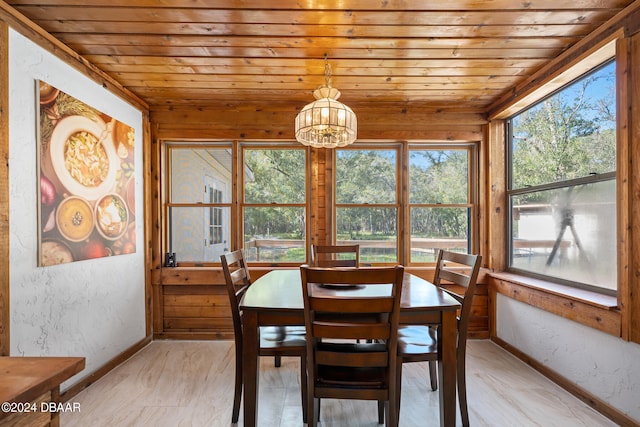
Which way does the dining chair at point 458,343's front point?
to the viewer's left

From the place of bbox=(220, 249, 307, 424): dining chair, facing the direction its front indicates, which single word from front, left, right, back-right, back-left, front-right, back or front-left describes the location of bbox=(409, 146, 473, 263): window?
front-left

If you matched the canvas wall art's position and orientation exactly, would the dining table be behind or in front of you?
in front

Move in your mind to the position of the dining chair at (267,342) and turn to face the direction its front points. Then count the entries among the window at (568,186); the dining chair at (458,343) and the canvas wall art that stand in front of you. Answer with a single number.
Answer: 2

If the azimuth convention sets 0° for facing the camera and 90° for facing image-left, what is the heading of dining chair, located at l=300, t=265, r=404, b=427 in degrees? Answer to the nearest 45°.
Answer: approximately 180°

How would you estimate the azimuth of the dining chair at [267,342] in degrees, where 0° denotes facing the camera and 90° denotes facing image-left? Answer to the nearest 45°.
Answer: approximately 270°

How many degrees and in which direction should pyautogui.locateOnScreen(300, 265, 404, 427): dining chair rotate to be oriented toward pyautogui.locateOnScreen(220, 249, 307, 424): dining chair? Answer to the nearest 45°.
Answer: approximately 45° to its left

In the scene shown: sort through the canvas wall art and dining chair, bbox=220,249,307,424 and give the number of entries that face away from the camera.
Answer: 0

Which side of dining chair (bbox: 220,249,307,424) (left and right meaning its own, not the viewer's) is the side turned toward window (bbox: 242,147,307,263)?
left

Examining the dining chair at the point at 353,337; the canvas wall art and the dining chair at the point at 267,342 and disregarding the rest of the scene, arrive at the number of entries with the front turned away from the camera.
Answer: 1

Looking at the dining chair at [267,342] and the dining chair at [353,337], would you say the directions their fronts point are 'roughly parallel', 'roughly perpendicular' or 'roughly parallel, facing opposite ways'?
roughly perpendicular

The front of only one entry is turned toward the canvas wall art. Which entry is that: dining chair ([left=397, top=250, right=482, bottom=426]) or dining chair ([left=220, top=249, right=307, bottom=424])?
dining chair ([left=397, top=250, right=482, bottom=426])

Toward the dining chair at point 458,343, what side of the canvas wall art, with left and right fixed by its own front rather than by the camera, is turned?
front

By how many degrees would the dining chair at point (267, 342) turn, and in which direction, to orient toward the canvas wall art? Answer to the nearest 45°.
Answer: approximately 135° to its left

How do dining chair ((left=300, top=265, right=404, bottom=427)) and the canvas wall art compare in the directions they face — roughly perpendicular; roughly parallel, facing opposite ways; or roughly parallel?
roughly perpendicular
